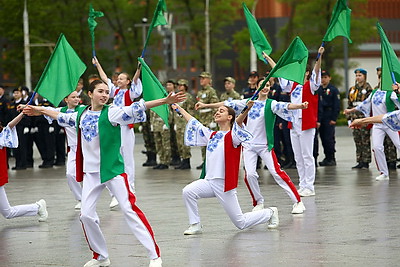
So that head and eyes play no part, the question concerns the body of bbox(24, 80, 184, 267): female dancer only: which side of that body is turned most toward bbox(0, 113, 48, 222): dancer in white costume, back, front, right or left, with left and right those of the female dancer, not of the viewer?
right

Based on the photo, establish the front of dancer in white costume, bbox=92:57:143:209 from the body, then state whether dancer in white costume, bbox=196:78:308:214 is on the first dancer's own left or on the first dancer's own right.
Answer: on the first dancer's own left

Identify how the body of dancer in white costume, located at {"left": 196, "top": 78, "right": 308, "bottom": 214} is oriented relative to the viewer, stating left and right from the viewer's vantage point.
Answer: facing the viewer and to the left of the viewer

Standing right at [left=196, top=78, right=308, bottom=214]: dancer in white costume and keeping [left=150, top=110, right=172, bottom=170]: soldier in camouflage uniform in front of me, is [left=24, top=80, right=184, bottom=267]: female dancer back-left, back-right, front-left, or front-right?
back-left

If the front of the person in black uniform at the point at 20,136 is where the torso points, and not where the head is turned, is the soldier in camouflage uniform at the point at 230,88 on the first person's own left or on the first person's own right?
on the first person's own left

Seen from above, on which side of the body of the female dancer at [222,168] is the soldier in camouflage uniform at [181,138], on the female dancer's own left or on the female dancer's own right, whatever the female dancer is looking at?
on the female dancer's own right

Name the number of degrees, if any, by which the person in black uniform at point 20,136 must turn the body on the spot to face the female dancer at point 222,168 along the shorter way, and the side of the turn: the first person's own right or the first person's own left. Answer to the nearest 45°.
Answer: approximately 45° to the first person's own left

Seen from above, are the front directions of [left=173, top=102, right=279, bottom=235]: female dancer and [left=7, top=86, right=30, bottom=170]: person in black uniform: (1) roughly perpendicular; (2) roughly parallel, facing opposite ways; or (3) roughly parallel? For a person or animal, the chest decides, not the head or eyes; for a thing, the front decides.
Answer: roughly parallel

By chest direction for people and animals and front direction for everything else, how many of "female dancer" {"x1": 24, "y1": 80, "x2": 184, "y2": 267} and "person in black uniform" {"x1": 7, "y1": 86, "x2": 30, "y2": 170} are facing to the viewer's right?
0

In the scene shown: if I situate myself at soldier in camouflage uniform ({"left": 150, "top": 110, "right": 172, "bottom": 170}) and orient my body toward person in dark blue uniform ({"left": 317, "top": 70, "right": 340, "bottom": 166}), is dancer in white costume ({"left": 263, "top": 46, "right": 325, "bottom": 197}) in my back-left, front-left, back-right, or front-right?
front-right
